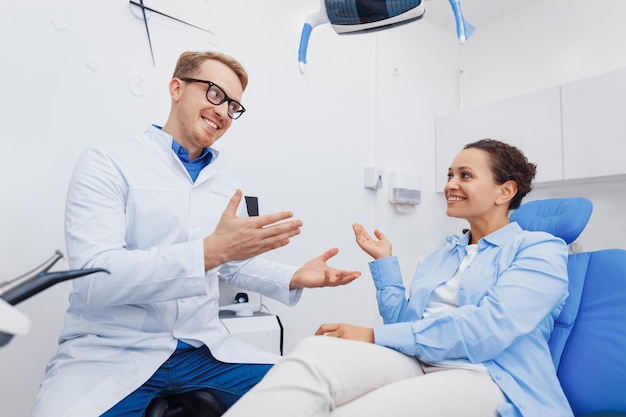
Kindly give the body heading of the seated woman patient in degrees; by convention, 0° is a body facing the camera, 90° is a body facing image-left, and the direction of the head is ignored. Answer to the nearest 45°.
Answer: approximately 45°

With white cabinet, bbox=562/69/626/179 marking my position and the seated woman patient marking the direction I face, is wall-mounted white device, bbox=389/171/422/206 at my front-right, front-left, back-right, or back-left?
front-right

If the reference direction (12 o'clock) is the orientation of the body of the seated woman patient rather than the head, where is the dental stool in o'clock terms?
The dental stool is roughly at 1 o'clock from the seated woman patient.

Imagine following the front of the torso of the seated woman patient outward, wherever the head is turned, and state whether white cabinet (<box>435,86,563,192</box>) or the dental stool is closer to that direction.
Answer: the dental stool

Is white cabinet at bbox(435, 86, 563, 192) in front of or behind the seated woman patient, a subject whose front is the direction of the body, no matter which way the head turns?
behind

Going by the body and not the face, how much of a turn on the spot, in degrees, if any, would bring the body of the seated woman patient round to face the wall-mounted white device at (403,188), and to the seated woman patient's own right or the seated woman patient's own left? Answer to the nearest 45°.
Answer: approximately 135° to the seated woman patient's own right

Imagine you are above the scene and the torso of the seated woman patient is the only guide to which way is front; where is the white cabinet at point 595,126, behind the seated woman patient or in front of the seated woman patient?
behind
